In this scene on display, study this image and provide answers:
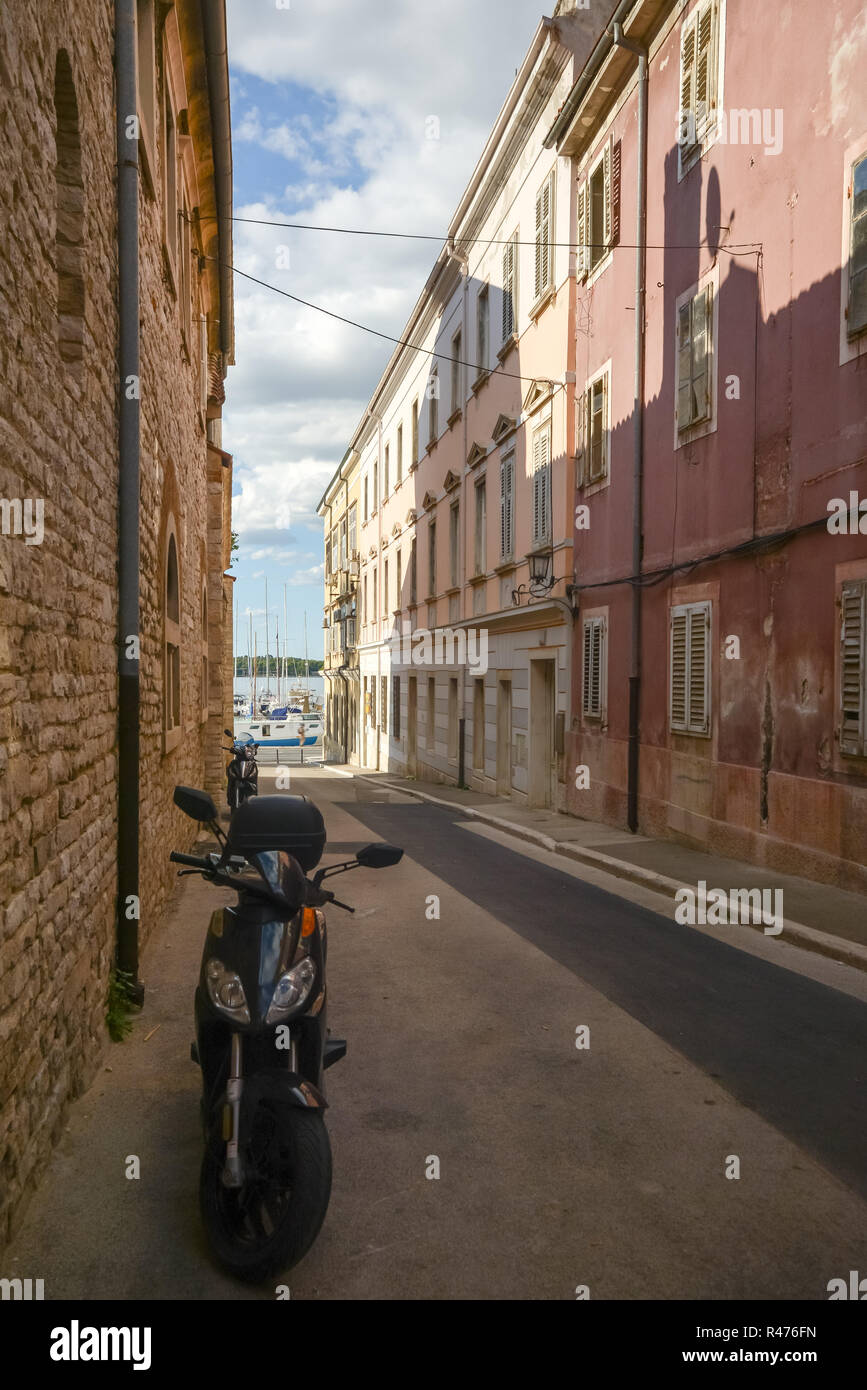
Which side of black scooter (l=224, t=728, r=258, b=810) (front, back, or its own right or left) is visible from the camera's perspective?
front

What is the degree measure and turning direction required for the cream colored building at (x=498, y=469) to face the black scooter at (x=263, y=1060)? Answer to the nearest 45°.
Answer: approximately 90° to its left

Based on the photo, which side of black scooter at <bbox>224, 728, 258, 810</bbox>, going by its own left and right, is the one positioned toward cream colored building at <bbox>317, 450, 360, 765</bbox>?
back

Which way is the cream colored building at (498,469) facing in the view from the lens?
facing to the left of the viewer

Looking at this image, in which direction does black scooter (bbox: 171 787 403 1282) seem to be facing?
toward the camera

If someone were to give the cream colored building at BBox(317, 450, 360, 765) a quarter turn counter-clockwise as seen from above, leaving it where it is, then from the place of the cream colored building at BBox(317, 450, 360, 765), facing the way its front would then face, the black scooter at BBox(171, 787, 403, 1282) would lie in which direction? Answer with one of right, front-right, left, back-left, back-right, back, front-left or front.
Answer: front

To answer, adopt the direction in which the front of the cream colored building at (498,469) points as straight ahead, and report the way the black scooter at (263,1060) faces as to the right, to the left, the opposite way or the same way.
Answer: to the left

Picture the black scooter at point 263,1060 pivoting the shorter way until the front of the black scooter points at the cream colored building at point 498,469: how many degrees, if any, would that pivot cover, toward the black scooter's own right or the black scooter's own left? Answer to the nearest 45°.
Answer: approximately 180°

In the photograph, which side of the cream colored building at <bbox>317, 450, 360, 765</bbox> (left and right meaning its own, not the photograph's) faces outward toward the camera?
left

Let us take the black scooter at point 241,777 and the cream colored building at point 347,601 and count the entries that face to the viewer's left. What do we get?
1

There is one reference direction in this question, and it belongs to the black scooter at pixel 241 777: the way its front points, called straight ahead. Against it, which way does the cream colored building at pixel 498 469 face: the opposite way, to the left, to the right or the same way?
to the right

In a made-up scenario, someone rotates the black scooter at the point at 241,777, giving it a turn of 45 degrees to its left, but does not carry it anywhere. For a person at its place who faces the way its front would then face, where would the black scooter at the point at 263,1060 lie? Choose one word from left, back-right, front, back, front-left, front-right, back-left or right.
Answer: front-right
